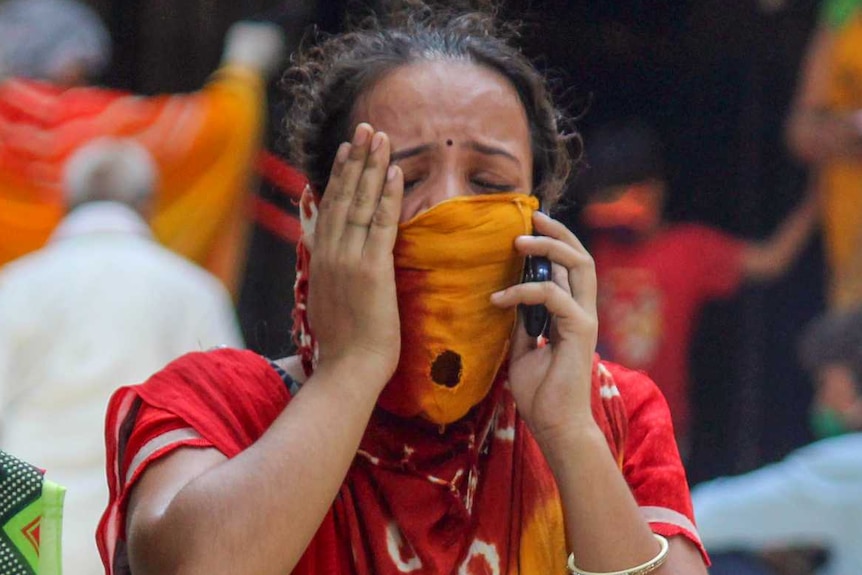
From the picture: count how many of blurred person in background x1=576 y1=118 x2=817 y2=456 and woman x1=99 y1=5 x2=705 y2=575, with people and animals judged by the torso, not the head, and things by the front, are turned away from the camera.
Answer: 0

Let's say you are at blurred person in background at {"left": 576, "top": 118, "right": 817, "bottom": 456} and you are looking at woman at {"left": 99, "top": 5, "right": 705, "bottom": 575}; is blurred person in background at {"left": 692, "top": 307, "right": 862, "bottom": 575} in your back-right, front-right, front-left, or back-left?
front-left

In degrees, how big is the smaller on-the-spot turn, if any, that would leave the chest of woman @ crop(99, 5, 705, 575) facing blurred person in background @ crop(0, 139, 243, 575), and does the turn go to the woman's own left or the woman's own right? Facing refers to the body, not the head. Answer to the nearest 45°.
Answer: approximately 135° to the woman's own right

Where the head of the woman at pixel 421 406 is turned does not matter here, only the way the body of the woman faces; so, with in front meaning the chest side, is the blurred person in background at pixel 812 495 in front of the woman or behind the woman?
behind

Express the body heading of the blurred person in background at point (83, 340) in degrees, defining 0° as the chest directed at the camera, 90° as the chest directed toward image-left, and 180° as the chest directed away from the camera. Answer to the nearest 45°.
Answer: approximately 180°

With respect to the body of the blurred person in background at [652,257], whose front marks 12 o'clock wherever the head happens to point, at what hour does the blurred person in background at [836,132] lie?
the blurred person in background at [836,132] is roughly at 8 o'clock from the blurred person in background at [652,257].

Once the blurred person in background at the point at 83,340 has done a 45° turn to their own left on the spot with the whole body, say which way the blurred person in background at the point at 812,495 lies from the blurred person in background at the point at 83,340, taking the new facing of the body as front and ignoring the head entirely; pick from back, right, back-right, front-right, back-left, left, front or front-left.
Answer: back-right

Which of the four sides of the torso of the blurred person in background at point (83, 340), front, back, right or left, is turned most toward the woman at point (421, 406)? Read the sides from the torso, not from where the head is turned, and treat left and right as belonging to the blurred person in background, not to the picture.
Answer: back

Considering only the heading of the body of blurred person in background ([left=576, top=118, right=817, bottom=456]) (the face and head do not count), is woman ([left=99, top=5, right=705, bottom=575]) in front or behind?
in front

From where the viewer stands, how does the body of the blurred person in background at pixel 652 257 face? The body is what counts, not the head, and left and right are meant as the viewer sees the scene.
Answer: facing the viewer

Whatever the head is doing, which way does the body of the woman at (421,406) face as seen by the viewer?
toward the camera

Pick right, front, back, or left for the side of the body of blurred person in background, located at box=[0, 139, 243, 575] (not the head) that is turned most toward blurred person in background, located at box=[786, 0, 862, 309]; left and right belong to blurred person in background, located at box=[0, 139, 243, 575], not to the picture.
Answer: right

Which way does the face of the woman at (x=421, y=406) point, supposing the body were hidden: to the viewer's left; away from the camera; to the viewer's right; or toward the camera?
toward the camera

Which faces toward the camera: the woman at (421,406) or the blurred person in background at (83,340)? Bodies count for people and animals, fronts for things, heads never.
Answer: the woman

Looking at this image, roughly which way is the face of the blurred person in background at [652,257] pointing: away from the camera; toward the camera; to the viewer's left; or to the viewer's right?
toward the camera
